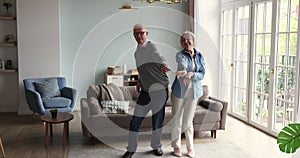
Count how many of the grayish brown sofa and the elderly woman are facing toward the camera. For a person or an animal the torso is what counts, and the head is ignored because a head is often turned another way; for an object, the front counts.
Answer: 2

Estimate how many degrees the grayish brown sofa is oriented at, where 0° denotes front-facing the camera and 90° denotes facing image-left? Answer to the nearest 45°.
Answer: approximately 0°

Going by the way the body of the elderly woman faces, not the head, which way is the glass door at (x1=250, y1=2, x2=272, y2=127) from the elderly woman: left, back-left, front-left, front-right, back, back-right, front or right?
back-left

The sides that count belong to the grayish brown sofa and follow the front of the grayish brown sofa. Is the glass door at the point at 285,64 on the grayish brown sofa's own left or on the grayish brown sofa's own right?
on the grayish brown sofa's own left

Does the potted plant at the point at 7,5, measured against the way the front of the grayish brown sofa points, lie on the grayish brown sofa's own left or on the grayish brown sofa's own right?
on the grayish brown sofa's own right

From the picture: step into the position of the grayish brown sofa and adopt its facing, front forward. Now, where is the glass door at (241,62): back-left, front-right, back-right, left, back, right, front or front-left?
back-left

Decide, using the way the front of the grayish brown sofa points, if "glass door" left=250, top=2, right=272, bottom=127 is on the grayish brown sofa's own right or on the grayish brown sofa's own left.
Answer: on the grayish brown sofa's own left
